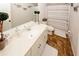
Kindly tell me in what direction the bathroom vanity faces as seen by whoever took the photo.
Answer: facing the viewer and to the right of the viewer

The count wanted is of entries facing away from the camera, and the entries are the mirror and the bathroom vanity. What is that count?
0

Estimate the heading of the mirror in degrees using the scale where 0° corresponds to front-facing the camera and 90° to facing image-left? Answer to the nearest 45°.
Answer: approximately 315°
